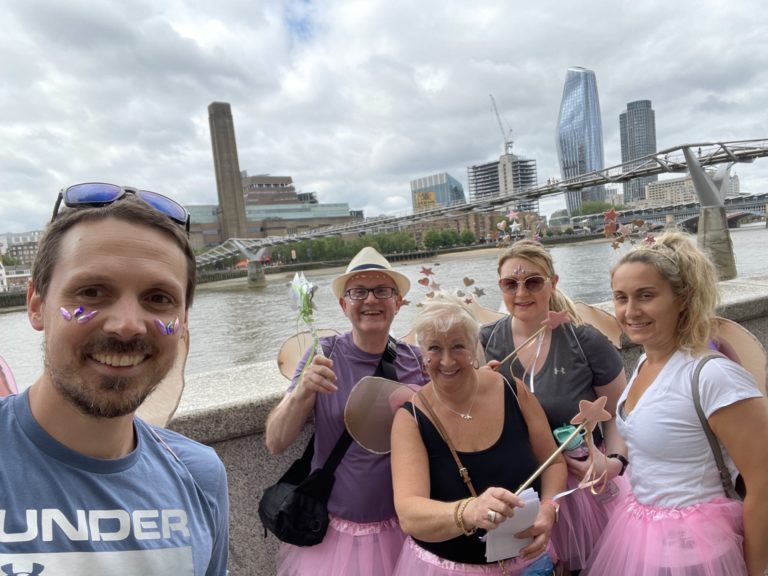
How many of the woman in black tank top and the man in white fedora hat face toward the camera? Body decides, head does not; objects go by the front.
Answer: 2

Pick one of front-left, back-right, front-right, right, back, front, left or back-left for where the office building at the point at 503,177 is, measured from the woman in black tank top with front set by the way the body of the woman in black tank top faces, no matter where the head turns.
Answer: back

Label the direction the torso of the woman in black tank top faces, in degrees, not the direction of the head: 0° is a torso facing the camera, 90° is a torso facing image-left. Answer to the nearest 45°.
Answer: approximately 0°

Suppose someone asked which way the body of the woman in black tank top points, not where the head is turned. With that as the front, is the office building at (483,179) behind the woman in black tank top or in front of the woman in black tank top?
behind

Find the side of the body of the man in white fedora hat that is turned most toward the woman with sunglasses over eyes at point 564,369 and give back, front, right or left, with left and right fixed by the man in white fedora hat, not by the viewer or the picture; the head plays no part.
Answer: left

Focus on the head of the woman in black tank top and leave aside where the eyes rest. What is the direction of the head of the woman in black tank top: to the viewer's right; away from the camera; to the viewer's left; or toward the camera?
toward the camera

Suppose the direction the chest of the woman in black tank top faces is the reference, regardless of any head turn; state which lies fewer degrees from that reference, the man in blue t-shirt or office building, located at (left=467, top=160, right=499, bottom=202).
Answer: the man in blue t-shirt

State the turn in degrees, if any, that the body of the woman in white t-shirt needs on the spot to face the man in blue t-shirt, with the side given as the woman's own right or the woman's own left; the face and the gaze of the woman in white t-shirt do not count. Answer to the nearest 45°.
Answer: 0° — they already face them

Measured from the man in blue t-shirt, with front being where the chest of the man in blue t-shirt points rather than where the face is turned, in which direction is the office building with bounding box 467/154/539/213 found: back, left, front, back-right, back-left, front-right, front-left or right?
back-left

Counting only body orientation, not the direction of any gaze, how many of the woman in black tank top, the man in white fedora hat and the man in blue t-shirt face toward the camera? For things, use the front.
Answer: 3

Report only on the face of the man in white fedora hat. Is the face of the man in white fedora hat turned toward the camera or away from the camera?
toward the camera

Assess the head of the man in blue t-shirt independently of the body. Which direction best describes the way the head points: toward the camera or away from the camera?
toward the camera

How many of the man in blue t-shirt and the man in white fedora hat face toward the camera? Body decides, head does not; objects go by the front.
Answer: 2

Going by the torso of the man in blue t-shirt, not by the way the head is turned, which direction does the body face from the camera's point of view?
toward the camera

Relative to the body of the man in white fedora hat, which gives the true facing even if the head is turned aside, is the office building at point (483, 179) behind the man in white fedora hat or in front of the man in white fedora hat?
behind

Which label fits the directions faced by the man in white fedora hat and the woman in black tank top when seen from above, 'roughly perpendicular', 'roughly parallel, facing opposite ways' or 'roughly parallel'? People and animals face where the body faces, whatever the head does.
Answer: roughly parallel

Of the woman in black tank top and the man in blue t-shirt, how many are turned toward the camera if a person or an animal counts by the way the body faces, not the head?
2

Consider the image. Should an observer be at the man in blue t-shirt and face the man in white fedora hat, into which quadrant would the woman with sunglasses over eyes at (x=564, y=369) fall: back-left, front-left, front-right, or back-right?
front-right
